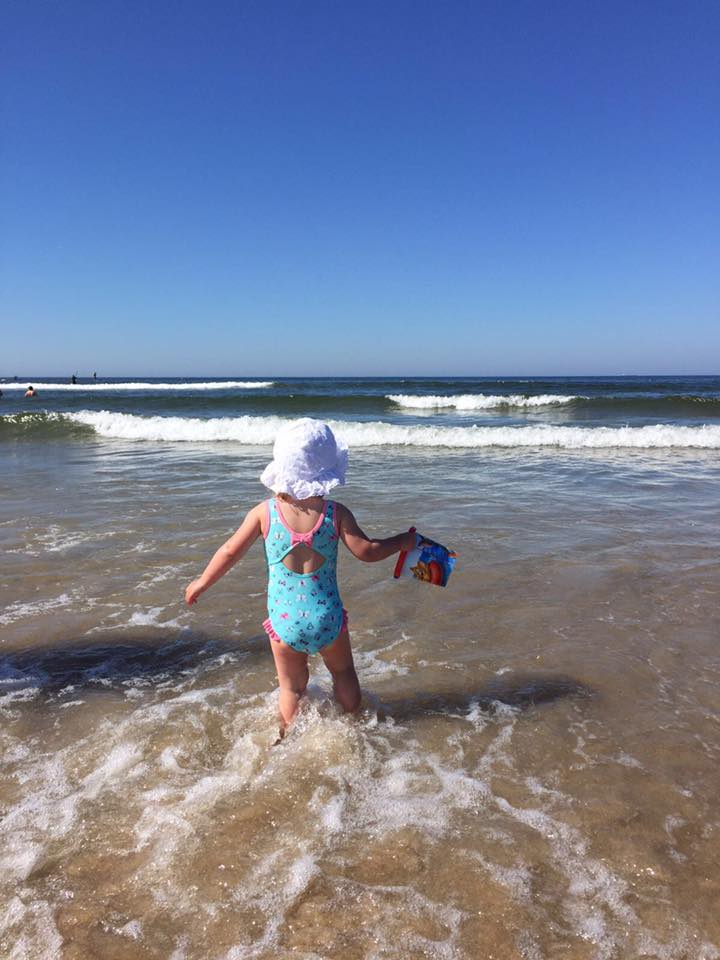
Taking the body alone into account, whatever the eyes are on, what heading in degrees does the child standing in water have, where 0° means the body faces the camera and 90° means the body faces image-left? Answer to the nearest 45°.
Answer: approximately 180°

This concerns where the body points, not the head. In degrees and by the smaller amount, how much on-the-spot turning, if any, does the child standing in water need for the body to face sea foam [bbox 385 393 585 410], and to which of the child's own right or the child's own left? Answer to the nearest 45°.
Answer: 0° — they already face it

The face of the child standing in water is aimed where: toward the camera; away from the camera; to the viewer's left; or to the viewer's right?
away from the camera

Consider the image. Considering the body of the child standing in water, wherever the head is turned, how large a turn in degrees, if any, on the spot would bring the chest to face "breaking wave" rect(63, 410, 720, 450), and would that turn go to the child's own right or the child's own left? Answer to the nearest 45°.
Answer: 0° — they already face it
